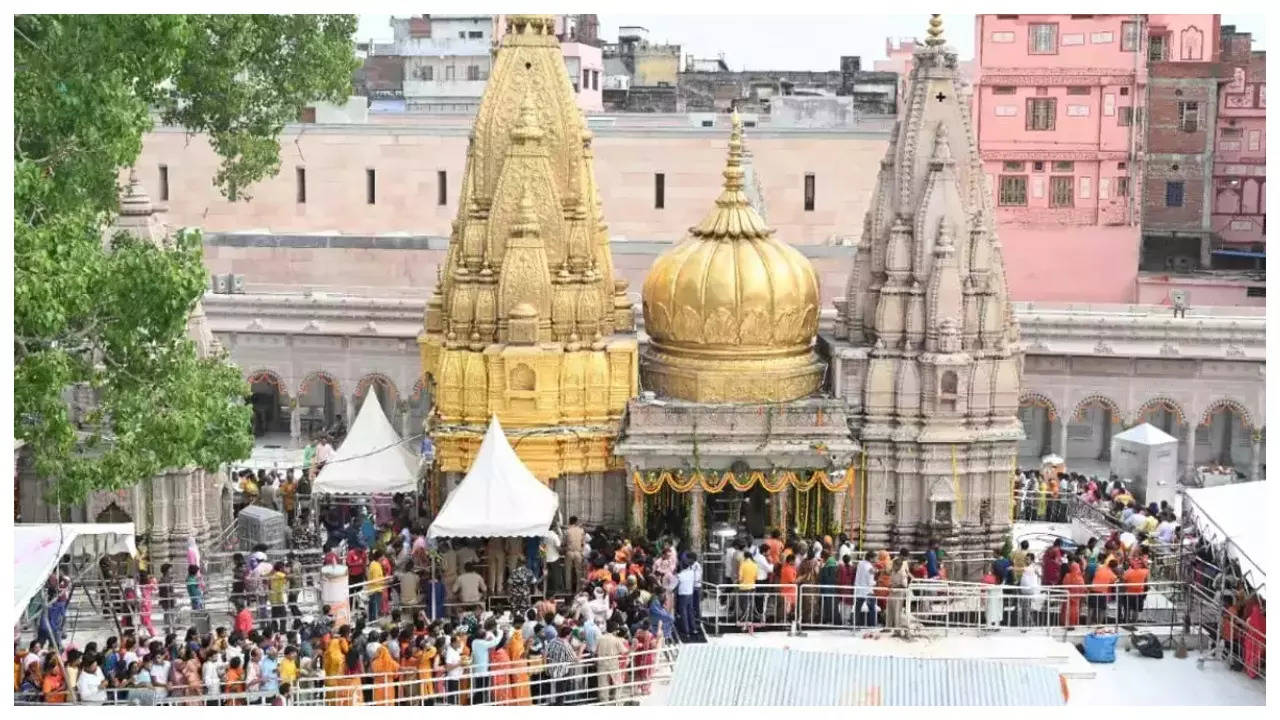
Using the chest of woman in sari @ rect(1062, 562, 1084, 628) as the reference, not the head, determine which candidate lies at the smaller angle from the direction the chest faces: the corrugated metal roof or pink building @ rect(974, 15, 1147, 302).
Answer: the pink building

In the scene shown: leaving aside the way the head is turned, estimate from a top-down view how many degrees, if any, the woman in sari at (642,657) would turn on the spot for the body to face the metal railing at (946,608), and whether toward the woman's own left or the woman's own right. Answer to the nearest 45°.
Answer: approximately 45° to the woman's own right

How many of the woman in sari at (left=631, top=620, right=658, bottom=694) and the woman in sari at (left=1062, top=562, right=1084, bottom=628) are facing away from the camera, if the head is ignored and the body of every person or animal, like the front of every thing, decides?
2

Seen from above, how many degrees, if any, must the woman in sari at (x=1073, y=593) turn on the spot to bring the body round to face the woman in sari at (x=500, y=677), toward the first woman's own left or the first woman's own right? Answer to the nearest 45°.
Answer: approximately 135° to the first woman's own left

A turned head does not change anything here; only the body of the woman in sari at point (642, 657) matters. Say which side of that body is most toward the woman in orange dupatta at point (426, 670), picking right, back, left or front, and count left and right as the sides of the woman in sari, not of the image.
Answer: left

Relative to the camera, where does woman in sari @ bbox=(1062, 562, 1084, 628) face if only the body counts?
away from the camera

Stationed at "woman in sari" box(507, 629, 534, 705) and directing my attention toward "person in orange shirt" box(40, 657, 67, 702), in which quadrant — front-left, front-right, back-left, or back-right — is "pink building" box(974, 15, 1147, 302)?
back-right

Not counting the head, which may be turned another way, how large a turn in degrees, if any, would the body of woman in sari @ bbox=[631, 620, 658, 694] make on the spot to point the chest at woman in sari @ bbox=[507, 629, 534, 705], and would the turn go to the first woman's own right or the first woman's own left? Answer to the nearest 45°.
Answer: approximately 90° to the first woman's own left

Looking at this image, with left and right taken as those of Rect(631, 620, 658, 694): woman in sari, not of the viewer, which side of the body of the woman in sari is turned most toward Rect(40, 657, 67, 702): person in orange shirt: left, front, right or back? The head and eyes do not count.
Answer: left

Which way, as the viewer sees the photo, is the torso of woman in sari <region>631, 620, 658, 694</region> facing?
away from the camera

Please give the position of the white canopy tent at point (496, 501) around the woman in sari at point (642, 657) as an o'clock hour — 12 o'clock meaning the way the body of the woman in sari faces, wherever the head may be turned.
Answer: The white canopy tent is roughly at 11 o'clock from the woman in sari.

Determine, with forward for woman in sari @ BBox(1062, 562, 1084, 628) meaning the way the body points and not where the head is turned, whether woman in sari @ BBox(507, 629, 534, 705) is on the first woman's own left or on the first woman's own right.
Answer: on the first woman's own left

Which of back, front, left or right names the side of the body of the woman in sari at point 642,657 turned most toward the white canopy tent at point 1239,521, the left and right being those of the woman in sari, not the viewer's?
right

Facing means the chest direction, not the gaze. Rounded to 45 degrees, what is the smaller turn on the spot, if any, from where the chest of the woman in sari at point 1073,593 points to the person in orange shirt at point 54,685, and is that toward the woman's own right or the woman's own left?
approximately 135° to the woman's own left
